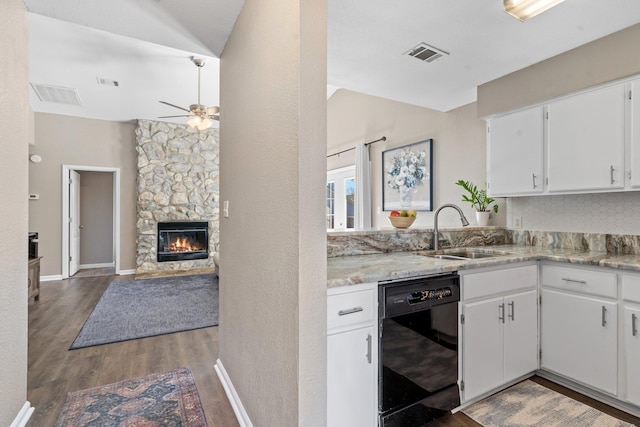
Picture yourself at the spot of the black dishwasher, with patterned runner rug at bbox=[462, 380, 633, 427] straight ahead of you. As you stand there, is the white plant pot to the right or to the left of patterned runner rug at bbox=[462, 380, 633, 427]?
left

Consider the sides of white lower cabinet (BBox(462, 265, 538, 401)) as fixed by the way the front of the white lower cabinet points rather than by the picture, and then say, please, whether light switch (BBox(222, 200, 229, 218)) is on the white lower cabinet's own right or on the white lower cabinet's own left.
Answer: on the white lower cabinet's own right

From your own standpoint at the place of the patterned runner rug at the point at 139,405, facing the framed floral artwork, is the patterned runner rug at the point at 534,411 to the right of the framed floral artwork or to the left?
right

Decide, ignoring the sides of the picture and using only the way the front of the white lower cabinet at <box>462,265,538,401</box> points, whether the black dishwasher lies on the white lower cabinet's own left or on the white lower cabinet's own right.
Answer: on the white lower cabinet's own right

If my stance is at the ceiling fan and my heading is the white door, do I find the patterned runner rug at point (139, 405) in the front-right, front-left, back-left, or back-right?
back-left

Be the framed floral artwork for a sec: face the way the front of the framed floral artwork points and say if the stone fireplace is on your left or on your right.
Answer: on your right

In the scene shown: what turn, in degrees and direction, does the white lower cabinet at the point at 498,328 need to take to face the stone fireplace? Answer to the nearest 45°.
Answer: approximately 135° to its right

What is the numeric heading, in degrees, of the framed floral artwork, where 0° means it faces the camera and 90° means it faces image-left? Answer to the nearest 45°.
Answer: approximately 45°

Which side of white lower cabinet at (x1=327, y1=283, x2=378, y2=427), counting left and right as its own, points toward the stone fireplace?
back

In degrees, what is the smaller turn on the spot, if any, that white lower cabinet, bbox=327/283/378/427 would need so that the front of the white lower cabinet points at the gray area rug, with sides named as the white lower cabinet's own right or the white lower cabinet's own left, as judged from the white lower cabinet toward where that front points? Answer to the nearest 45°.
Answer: approximately 180°

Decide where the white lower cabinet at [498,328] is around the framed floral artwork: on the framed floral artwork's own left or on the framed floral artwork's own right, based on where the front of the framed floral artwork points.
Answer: on the framed floral artwork's own left

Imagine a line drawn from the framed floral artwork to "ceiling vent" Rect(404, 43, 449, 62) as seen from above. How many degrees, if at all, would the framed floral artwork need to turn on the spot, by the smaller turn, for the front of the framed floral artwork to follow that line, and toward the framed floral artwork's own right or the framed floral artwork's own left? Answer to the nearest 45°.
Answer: approximately 45° to the framed floral artwork's own left

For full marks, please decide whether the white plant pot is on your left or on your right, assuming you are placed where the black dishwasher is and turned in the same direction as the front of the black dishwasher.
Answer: on your left

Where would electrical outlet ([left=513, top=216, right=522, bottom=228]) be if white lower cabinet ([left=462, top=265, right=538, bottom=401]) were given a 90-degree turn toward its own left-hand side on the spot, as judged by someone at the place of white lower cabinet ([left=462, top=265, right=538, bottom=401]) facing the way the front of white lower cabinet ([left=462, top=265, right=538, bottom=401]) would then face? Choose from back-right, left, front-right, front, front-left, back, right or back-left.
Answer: front-left

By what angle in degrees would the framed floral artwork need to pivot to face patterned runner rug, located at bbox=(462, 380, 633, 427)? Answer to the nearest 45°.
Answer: approximately 45° to its left
